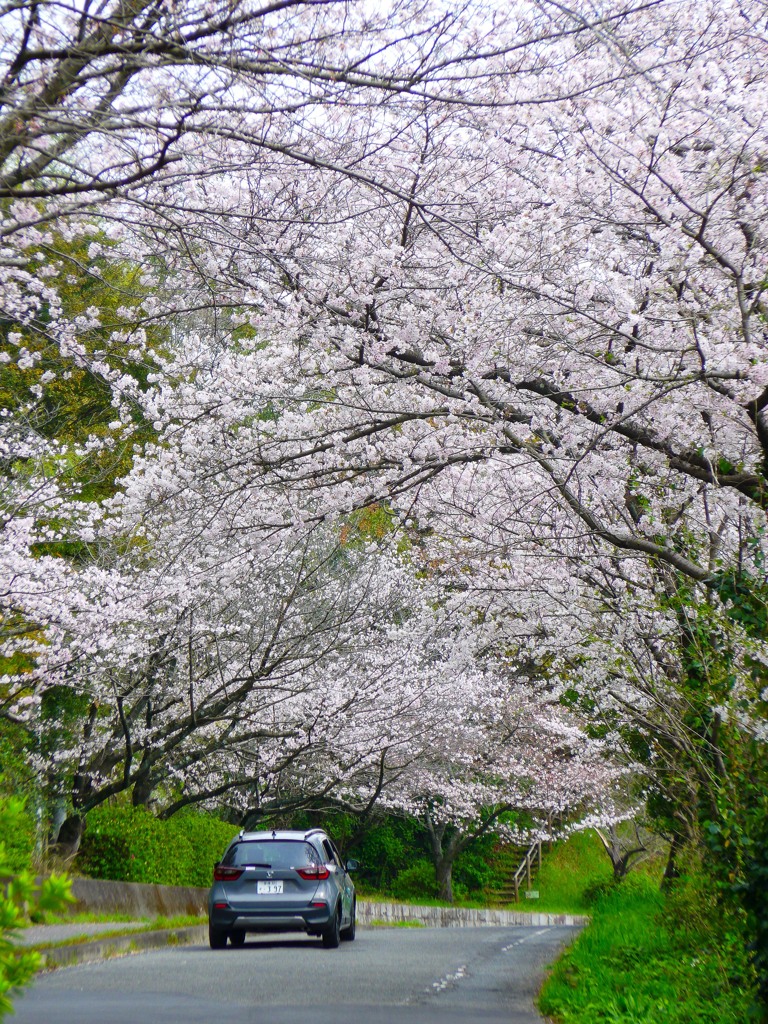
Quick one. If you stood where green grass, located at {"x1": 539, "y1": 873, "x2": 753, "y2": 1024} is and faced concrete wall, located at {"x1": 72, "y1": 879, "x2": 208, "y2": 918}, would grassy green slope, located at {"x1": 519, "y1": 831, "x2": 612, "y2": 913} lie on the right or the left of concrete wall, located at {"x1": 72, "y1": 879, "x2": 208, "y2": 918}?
right

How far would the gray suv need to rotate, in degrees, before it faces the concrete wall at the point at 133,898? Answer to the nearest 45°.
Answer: approximately 45° to its left

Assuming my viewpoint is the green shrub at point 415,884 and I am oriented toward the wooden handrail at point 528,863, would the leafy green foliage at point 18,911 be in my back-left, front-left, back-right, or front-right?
back-right

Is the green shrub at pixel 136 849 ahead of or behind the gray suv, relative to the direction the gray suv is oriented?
ahead

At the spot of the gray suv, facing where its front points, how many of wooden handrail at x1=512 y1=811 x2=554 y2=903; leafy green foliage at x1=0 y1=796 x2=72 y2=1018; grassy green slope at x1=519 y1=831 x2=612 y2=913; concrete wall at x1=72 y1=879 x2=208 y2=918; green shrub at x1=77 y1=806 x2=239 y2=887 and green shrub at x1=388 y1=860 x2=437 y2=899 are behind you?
1

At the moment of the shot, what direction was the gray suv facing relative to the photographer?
facing away from the viewer

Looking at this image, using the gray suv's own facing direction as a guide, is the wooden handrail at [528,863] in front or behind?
in front

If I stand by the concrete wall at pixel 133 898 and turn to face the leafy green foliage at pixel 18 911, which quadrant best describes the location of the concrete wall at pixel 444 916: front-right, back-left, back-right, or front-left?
back-left

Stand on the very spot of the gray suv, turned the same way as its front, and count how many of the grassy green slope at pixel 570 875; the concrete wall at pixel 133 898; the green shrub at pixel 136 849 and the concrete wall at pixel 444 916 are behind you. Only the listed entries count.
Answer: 0

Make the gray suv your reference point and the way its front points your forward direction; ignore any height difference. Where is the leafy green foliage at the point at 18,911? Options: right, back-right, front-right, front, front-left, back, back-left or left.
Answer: back

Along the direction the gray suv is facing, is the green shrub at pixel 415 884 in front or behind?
in front
